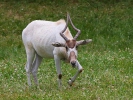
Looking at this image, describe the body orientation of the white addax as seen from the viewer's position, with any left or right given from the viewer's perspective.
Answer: facing the viewer and to the right of the viewer
